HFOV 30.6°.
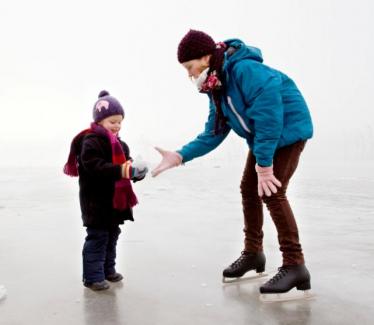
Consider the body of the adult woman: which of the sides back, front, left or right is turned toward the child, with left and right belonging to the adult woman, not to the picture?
front

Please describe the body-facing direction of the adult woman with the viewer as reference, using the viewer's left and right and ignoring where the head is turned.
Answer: facing to the left of the viewer

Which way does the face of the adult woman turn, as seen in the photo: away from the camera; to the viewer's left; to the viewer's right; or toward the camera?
to the viewer's left

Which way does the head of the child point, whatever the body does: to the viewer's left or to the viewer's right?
to the viewer's right
